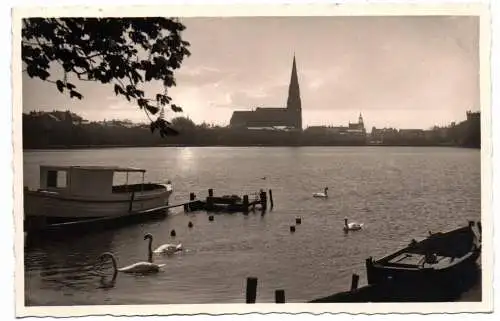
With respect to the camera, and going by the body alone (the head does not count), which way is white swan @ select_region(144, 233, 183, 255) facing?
to the viewer's left
